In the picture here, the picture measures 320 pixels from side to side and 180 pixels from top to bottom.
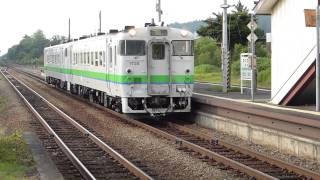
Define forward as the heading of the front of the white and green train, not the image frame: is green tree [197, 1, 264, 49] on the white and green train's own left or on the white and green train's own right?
on the white and green train's own left

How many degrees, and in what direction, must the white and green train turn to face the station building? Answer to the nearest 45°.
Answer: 0° — it already faces it

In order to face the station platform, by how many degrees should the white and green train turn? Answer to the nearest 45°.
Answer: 0° — it already faces it

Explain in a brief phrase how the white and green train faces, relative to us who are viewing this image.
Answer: facing the viewer and to the right of the viewer

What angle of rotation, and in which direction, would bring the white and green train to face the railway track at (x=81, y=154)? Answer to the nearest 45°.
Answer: approximately 45° to its right

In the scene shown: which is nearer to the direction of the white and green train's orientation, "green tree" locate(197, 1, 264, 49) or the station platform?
the station platform

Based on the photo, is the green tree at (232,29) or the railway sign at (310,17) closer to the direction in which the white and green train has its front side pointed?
the railway sign
